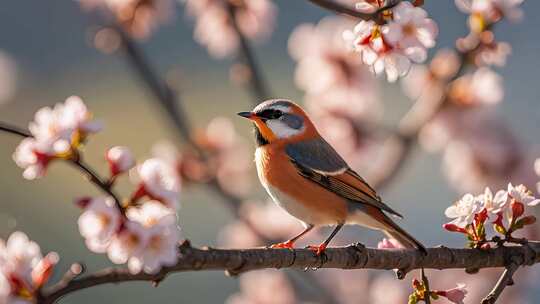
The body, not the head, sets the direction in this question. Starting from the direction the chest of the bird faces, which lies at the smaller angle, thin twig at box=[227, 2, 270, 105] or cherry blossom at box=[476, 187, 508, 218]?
the thin twig

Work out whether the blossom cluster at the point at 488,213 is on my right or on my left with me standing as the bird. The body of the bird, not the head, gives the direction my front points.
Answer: on my left

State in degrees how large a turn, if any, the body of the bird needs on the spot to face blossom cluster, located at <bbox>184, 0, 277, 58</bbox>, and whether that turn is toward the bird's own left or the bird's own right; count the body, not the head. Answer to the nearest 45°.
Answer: approximately 45° to the bird's own right

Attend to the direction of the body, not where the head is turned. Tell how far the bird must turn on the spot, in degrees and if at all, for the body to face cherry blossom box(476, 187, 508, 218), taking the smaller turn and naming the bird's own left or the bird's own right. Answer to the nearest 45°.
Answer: approximately 135° to the bird's own left

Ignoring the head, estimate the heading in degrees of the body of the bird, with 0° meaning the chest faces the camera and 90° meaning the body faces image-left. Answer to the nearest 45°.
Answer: approximately 90°

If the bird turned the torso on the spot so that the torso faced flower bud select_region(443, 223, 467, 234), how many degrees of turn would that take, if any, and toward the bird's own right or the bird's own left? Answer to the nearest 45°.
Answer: approximately 135° to the bird's own left

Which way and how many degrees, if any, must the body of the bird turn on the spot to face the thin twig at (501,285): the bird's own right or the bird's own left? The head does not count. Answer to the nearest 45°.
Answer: approximately 135° to the bird's own left

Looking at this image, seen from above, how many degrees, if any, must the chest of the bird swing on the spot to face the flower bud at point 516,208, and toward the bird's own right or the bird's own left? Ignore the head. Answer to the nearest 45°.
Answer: approximately 135° to the bird's own left
